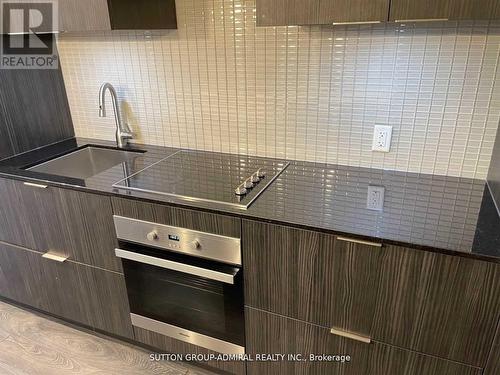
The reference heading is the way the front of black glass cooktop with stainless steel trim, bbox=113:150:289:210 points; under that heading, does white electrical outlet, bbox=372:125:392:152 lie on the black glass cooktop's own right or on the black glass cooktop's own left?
on the black glass cooktop's own left

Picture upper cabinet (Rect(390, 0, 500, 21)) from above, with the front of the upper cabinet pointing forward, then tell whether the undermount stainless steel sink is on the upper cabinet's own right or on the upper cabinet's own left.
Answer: on the upper cabinet's own right

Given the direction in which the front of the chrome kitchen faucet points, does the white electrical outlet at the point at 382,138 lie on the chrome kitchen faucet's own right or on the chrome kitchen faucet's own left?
on the chrome kitchen faucet's own left

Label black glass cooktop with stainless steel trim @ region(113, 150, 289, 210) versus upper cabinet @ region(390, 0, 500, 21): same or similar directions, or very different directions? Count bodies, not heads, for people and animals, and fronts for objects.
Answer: same or similar directions

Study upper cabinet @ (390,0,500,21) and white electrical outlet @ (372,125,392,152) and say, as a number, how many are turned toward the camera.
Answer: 2

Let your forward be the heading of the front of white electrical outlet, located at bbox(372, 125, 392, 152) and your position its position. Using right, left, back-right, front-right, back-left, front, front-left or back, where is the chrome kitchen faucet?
right

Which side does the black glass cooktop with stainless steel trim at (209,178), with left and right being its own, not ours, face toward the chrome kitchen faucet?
right

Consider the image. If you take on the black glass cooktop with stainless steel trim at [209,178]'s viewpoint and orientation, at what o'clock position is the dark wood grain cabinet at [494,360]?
The dark wood grain cabinet is roughly at 9 o'clock from the black glass cooktop with stainless steel trim.

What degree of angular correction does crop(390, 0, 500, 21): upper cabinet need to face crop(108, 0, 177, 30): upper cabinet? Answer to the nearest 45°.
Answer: approximately 90° to its right

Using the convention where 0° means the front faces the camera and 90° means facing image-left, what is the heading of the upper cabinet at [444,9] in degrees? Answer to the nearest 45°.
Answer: approximately 0°

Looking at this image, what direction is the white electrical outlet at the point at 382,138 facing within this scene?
toward the camera

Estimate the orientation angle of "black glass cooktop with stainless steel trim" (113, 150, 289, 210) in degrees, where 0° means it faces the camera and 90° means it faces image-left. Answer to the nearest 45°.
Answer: approximately 45°

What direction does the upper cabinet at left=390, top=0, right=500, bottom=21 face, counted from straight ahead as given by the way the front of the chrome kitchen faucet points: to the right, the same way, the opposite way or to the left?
the same way
